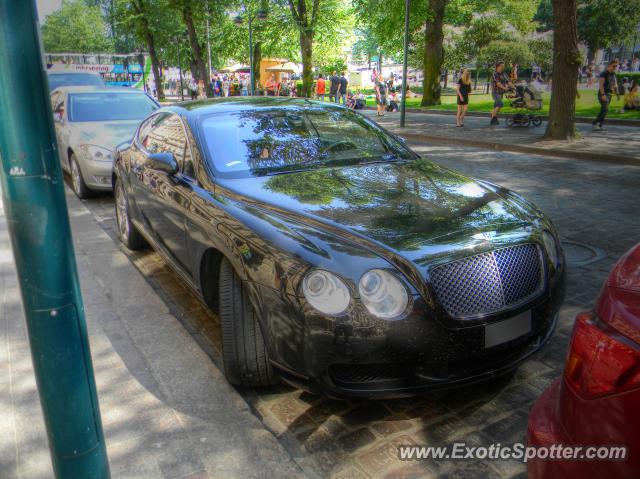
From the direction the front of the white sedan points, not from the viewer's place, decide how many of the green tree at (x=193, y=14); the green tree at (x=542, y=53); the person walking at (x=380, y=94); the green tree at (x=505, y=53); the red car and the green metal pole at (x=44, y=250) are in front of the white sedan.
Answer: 2

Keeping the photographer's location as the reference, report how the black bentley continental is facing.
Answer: facing the viewer and to the right of the viewer

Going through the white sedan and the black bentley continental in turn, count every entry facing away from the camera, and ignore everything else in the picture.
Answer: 0

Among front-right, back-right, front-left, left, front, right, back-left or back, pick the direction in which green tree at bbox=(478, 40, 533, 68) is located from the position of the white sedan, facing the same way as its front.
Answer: back-left

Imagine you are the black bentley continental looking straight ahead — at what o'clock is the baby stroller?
The baby stroller is roughly at 8 o'clock from the black bentley continental.

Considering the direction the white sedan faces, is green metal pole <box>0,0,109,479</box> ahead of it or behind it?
ahead

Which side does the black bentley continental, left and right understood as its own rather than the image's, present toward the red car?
front

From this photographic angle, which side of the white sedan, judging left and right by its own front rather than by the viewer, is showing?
front

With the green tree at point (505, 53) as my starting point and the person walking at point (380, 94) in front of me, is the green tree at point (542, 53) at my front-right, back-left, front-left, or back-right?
back-left

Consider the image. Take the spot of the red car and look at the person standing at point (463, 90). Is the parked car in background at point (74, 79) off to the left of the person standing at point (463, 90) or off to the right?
left

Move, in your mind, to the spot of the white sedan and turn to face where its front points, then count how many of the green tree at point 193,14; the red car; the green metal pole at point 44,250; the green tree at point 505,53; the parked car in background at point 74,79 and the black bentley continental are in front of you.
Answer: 3

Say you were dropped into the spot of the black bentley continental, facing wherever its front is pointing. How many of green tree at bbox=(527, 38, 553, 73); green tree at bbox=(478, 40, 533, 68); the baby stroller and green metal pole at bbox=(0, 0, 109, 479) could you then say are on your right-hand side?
1

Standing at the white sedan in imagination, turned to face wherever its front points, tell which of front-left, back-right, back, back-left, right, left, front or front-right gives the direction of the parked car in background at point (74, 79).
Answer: back

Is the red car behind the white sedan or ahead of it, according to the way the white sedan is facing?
ahead

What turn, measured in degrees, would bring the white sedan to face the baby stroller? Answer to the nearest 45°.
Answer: approximately 135° to its left

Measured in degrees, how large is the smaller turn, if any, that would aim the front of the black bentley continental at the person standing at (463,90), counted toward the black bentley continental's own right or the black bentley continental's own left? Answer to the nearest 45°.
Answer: approximately 135° to the black bentley continental's own left
